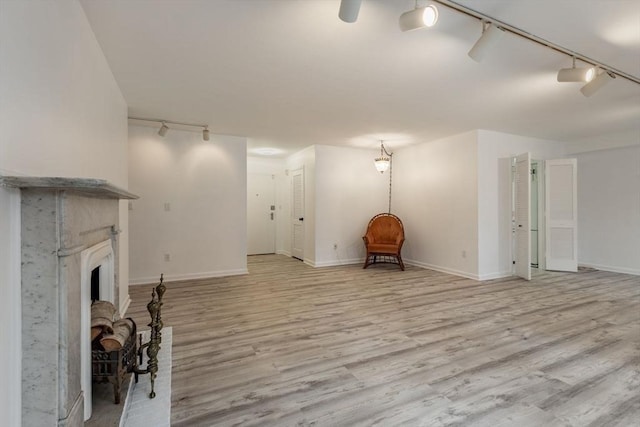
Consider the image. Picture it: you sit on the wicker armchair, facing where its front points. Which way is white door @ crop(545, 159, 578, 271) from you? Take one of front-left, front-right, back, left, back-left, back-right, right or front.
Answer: left

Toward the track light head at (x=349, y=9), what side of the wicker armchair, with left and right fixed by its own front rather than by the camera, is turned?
front

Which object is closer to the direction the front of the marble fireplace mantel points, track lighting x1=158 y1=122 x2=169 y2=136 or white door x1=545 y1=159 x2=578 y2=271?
the white door

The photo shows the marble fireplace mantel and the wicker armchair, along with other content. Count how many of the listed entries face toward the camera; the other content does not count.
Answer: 1

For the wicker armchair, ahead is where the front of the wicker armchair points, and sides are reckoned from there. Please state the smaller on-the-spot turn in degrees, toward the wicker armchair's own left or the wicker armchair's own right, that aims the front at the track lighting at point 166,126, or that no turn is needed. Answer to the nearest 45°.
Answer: approximately 45° to the wicker armchair's own right

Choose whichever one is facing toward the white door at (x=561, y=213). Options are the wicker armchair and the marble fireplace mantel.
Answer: the marble fireplace mantel

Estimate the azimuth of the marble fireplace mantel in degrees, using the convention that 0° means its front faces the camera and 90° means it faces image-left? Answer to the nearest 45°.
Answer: approximately 270°

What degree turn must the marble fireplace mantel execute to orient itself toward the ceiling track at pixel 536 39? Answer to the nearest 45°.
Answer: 0° — it already faces it

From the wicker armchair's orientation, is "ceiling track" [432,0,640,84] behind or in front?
in front

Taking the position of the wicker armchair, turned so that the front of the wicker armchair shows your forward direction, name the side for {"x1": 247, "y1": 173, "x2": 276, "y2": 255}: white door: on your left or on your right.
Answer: on your right
